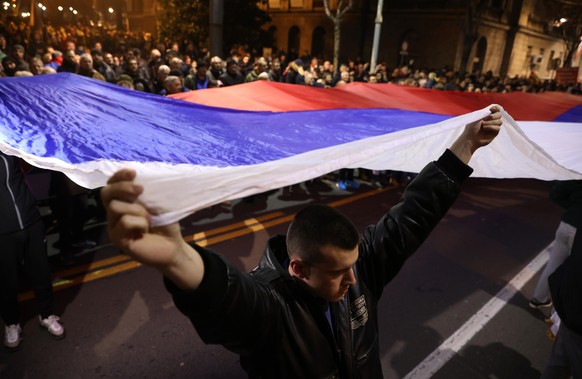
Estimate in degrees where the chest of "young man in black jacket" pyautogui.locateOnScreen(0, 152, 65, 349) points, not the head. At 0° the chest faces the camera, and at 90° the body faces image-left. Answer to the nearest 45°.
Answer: approximately 0°

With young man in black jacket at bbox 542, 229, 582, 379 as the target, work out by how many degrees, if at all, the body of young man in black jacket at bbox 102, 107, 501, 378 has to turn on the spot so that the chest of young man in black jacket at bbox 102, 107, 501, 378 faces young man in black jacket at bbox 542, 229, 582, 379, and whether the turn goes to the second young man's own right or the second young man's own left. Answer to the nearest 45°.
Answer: approximately 90° to the second young man's own left

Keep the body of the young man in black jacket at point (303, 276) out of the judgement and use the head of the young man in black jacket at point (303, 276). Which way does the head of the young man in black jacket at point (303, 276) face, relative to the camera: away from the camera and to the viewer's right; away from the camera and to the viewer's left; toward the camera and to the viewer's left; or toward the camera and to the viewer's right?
toward the camera and to the viewer's right

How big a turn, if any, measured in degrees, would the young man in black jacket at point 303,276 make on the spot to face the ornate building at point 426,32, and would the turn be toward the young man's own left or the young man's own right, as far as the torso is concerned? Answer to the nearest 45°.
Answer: approximately 135° to the young man's own left
